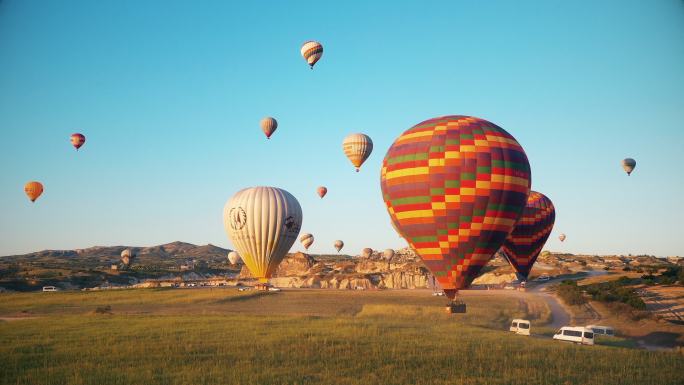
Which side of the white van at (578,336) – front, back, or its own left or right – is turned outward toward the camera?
left

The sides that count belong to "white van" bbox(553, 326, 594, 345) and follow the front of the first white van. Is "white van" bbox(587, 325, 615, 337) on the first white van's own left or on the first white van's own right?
on the first white van's own right
